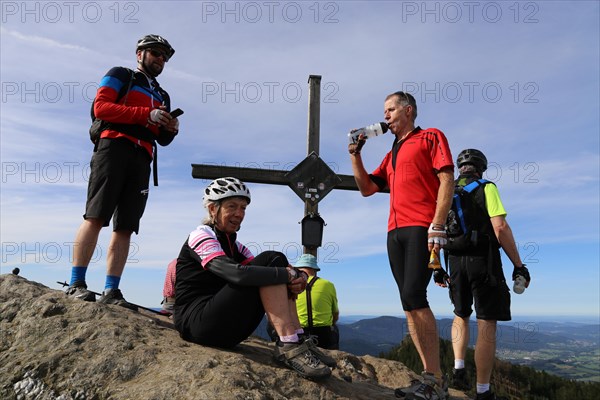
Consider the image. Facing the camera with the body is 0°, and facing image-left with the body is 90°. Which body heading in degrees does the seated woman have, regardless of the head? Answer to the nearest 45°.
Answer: approximately 315°

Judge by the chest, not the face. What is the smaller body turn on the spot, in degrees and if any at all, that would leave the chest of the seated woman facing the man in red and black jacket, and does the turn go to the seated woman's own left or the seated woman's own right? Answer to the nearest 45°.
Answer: approximately 180°

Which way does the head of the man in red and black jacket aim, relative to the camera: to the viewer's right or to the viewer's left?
to the viewer's right

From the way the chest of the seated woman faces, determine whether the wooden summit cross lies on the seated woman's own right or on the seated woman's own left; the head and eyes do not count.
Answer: on the seated woman's own left

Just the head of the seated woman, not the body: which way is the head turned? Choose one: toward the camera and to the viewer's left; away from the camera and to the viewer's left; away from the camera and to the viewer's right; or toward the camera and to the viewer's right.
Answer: toward the camera and to the viewer's right

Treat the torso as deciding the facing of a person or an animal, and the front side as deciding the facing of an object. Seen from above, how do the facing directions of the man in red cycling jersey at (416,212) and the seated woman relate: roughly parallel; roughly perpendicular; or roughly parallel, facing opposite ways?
roughly perpendicular

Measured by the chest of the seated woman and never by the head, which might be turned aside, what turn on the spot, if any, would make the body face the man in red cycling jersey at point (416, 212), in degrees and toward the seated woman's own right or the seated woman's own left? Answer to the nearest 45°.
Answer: approximately 45° to the seated woman's own left

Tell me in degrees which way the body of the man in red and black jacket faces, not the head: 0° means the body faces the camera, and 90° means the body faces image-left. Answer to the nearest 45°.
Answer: approximately 315°

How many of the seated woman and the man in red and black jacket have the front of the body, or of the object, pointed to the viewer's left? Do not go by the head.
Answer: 0

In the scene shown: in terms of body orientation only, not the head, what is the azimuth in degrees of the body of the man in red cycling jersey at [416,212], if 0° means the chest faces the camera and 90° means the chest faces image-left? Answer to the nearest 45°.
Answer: approximately 45°

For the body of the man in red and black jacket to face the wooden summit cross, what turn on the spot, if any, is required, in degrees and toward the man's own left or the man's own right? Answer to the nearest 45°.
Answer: approximately 90° to the man's own left
